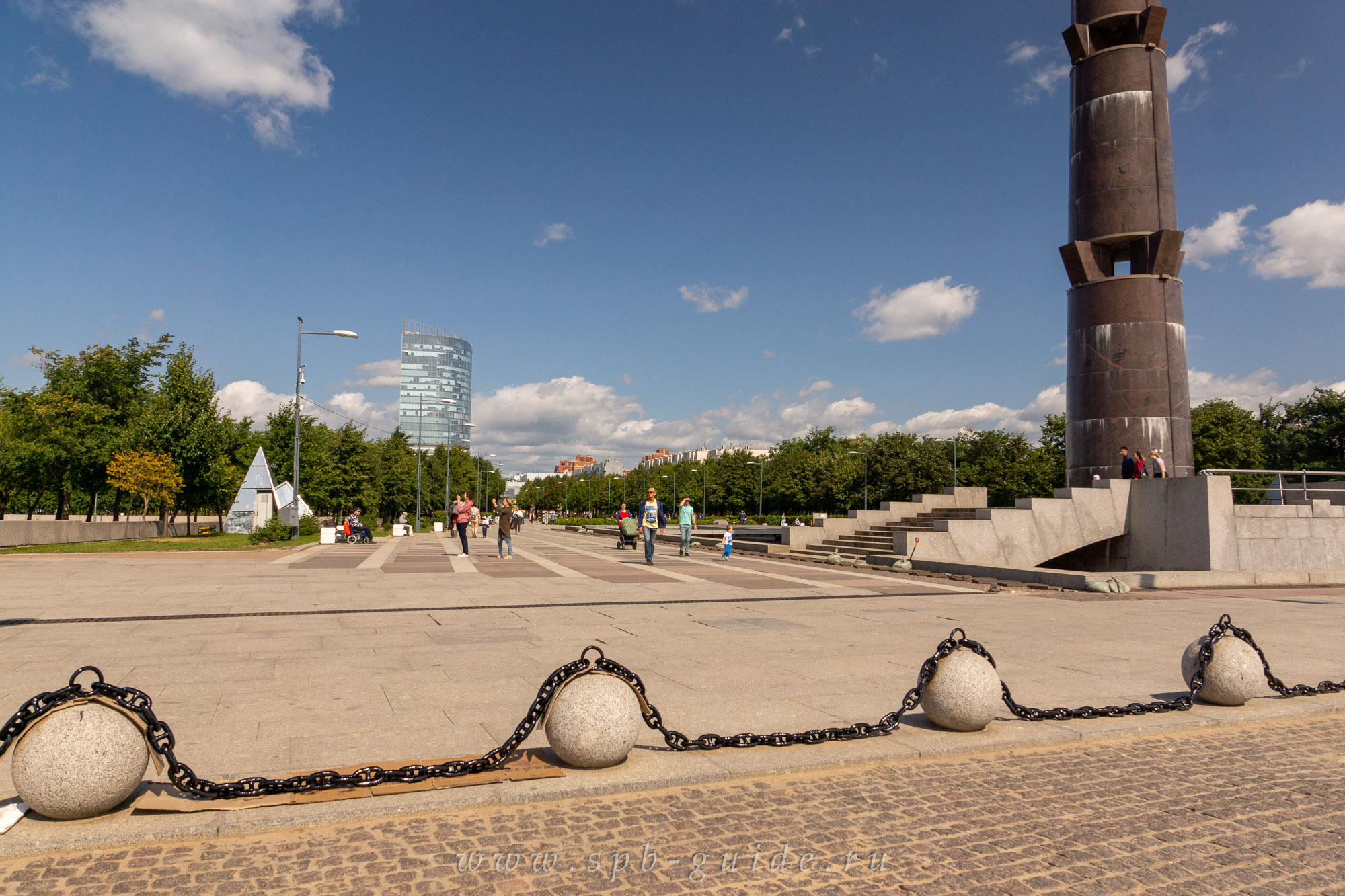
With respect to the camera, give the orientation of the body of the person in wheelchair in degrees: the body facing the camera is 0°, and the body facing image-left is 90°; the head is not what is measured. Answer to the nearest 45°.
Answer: approximately 270°

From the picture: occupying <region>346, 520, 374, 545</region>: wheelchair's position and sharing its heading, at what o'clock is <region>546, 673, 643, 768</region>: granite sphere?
The granite sphere is roughly at 3 o'clock from the wheelchair.

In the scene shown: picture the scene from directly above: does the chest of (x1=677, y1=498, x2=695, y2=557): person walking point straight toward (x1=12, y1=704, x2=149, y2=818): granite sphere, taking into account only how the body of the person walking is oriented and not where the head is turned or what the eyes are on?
yes

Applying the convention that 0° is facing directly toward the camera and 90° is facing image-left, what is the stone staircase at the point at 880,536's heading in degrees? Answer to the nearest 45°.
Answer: approximately 45°

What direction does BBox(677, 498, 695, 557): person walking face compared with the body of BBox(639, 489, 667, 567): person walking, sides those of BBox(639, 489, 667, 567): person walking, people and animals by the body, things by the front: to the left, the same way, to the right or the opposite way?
the same way

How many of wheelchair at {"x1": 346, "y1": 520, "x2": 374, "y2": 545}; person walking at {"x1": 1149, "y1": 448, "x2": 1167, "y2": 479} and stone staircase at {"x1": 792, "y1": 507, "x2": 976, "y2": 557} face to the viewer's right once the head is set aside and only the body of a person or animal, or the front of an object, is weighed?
1

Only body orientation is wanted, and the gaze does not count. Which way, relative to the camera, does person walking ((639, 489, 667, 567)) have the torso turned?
toward the camera

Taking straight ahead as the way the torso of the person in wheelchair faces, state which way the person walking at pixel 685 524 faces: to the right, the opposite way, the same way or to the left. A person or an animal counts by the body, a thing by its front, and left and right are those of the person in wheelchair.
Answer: to the right

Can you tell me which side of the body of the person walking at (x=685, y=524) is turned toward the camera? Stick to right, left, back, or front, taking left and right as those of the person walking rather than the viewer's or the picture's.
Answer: front

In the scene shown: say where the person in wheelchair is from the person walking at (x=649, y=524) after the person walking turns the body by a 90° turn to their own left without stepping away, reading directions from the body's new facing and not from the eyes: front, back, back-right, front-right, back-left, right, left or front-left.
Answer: back-left

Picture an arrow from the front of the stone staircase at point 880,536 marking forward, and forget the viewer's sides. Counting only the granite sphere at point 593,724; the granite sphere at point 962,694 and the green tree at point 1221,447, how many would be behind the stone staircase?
1

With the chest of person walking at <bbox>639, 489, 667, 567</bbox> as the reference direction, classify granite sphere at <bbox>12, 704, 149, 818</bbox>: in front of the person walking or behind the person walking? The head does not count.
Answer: in front

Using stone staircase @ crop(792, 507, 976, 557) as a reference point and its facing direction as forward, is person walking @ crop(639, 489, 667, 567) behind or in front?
in front

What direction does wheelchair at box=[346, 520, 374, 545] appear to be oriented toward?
to the viewer's right

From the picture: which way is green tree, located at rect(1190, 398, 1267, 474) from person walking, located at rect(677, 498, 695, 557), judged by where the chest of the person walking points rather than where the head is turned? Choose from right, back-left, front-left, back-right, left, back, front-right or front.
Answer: back-left

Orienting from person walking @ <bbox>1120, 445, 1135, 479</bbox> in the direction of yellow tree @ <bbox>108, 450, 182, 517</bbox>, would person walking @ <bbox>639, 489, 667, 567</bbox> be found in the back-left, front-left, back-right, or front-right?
front-left

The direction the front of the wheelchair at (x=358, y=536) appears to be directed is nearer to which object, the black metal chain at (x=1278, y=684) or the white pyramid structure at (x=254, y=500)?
the black metal chain
